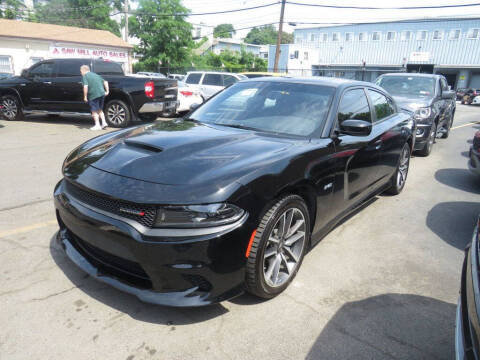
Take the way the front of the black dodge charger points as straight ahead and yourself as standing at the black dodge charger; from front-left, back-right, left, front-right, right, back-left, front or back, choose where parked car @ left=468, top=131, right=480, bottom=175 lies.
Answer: back

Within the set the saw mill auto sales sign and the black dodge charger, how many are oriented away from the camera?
0

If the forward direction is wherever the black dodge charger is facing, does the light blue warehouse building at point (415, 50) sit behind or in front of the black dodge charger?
behind

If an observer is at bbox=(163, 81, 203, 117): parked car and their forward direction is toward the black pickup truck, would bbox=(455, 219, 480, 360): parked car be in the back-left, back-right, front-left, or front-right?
front-left

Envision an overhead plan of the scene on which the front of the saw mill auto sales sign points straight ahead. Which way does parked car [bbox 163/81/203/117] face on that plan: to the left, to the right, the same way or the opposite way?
the opposite way

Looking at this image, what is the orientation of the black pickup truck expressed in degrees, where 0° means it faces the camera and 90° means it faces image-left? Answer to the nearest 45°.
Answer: approximately 135°

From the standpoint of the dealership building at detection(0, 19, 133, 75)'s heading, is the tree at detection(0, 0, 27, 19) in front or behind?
behind

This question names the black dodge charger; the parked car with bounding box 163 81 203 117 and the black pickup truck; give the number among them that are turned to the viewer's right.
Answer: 0

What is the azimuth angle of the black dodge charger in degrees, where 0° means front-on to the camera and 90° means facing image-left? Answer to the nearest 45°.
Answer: approximately 45°

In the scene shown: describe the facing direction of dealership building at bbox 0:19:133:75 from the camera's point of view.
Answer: facing the viewer and to the right of the viewer

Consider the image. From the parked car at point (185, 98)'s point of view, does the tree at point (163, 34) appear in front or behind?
in front

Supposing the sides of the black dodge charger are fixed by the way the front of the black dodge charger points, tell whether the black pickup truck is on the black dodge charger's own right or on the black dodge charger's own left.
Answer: on the black dodge charger's own right
